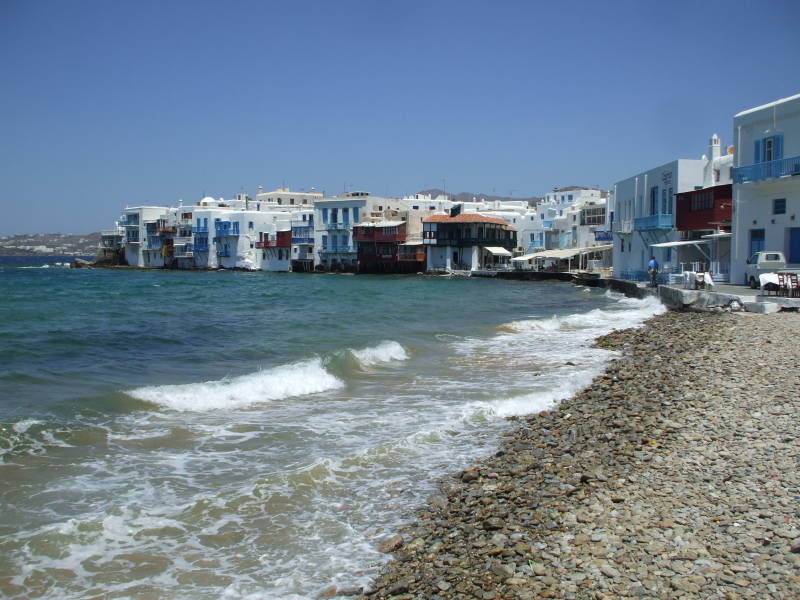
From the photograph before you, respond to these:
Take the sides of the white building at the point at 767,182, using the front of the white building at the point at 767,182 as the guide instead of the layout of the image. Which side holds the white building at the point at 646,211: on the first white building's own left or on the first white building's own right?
on the first white building's own right

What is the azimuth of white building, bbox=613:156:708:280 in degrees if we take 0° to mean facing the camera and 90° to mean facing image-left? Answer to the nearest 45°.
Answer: approximately 45°

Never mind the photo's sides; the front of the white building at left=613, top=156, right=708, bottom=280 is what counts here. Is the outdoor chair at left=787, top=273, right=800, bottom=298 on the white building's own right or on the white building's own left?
on the white building's own left

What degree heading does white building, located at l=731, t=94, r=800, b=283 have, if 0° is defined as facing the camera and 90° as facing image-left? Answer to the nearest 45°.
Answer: approximately 45°

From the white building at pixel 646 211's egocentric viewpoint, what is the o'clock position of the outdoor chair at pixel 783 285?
The outdoor chair is roughly at 10 o'clock from the white building.

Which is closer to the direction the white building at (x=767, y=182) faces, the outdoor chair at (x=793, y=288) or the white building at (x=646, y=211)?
the outdoor chair
